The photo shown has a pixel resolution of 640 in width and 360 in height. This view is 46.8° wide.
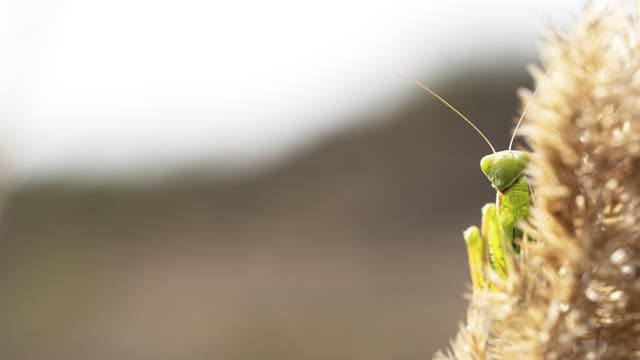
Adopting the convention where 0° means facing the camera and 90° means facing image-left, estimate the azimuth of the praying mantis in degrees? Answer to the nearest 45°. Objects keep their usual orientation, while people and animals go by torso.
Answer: approximately 45°
